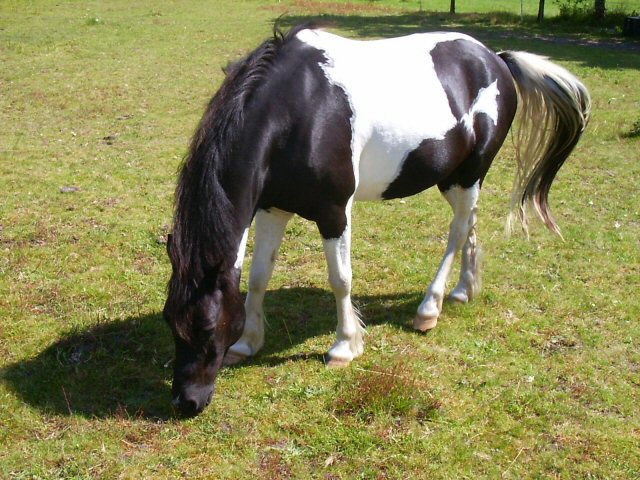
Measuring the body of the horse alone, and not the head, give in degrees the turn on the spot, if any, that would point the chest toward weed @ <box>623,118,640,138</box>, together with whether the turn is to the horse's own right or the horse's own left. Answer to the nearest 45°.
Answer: approximately 180°

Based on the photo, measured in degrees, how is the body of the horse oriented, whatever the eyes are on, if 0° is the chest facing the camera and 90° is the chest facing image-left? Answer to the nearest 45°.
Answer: approximately 45°

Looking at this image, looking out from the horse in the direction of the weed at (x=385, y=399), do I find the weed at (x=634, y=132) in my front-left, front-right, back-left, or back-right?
back-left
